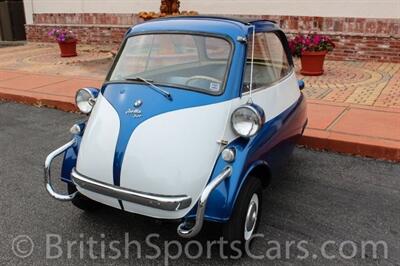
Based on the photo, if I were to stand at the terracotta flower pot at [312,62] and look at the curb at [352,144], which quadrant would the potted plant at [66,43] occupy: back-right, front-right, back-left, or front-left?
back-right

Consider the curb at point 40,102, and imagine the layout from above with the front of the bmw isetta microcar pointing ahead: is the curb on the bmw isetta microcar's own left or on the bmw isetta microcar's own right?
on the bmw isetta microcar's own right

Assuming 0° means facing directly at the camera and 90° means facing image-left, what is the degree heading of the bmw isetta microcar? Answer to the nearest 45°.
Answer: approximately 45°

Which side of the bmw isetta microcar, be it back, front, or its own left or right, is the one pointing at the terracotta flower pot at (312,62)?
back

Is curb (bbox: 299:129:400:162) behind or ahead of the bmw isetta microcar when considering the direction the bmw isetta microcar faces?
behind

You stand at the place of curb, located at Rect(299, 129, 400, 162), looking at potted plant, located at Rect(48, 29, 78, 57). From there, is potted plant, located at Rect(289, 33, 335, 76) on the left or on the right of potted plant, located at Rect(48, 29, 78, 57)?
right

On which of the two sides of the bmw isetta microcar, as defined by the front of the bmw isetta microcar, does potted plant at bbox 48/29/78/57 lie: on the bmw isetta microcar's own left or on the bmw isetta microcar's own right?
on the bmw isetta microcar's own right

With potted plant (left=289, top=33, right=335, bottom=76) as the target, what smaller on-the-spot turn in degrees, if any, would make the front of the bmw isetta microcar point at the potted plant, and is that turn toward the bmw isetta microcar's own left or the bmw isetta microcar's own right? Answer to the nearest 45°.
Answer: approximately 180°
